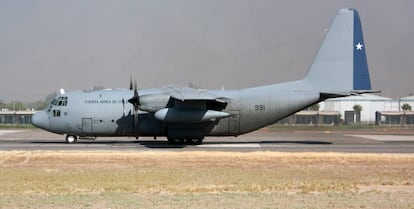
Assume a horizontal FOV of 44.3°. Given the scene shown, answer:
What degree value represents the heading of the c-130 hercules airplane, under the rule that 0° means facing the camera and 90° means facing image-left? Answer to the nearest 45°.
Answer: approximately 90°
